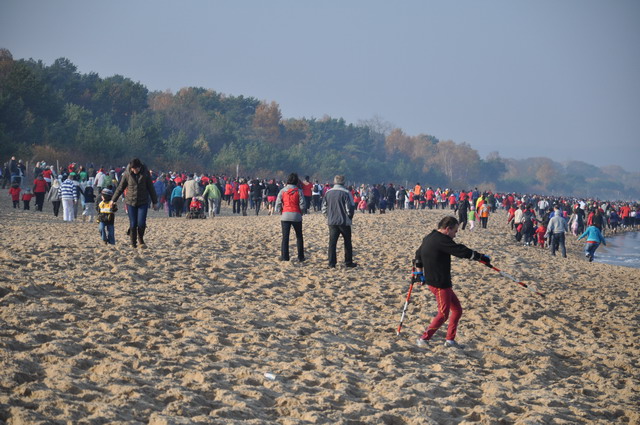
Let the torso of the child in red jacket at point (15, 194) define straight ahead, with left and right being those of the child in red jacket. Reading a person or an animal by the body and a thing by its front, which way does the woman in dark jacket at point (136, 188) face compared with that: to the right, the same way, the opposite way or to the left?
the opposite way

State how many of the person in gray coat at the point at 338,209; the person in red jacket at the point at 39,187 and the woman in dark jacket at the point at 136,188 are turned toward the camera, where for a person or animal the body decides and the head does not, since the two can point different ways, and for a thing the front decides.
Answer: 1

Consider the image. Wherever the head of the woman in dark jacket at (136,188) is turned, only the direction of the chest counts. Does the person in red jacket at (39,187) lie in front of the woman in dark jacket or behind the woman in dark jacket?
behind

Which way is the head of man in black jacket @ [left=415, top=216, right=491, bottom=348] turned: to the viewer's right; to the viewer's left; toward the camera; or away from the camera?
to the viewer's right

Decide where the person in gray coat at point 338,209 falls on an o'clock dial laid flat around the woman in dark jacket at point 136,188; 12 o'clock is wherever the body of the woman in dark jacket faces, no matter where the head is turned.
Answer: The person in gray coat is roughly at 9 o'clock from the woman in dark jacket.

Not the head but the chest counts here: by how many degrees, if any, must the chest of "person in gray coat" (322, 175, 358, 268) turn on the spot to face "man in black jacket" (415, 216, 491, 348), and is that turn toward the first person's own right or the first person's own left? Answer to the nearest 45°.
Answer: approximately 180°

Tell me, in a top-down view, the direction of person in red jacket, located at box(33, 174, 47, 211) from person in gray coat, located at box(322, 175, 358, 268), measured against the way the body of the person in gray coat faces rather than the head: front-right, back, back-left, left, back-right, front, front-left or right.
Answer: front-left

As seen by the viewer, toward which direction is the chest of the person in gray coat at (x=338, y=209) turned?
away from the camera

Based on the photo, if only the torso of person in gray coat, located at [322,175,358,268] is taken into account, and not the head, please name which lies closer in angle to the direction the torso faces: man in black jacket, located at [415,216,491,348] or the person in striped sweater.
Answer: the person in striped sweater

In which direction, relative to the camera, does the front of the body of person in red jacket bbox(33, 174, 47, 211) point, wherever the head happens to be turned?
away from the camera

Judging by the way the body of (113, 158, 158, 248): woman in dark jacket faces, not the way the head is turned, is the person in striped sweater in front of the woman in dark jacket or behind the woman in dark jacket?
behind

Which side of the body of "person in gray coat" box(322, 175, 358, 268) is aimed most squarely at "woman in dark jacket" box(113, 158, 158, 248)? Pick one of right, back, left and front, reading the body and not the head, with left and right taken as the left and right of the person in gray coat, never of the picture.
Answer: left

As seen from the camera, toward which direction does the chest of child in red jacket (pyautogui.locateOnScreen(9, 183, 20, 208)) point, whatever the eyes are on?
away from the camera

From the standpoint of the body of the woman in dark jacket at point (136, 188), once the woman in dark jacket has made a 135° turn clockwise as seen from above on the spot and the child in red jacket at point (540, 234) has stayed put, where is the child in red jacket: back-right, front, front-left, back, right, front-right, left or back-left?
right
